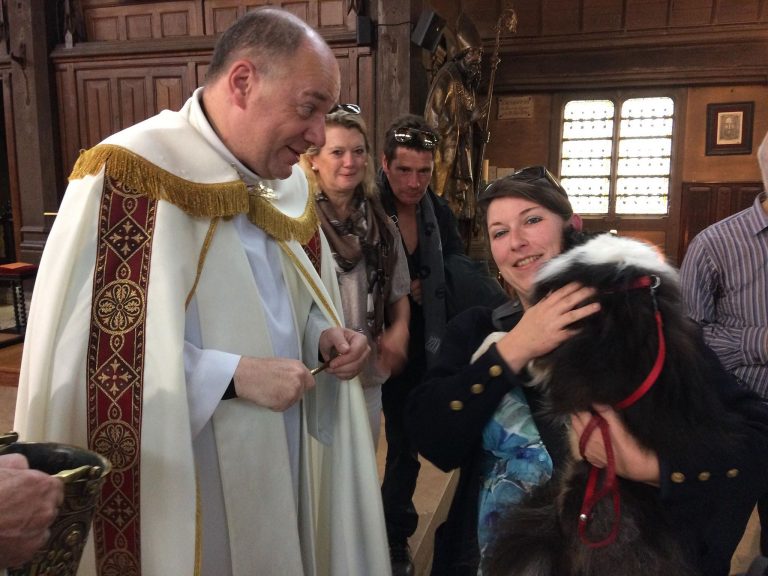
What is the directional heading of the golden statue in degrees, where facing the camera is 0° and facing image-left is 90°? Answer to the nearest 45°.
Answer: approximately 315°

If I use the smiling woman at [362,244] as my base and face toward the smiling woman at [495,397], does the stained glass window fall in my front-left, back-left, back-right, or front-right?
back-left

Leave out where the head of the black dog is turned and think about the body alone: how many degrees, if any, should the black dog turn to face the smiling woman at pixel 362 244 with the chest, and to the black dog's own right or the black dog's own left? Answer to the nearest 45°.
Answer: approximately 45° to the black dog's own right

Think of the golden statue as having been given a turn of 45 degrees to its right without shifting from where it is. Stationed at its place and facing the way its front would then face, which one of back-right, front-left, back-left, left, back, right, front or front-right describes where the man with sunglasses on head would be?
front

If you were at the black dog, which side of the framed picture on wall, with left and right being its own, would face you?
front

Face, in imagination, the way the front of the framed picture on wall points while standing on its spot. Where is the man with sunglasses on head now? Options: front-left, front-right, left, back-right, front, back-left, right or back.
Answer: front

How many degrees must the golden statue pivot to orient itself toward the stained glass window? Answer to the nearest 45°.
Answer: approximately 90° to its left

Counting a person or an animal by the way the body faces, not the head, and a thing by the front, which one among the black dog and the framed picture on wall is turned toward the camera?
the framed picture on wall

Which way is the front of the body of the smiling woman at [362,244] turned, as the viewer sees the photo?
toward the camera

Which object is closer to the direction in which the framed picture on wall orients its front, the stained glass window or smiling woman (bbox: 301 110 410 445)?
the smiling woman

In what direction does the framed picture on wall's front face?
toward the camera

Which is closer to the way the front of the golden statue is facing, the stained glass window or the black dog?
the black dog
